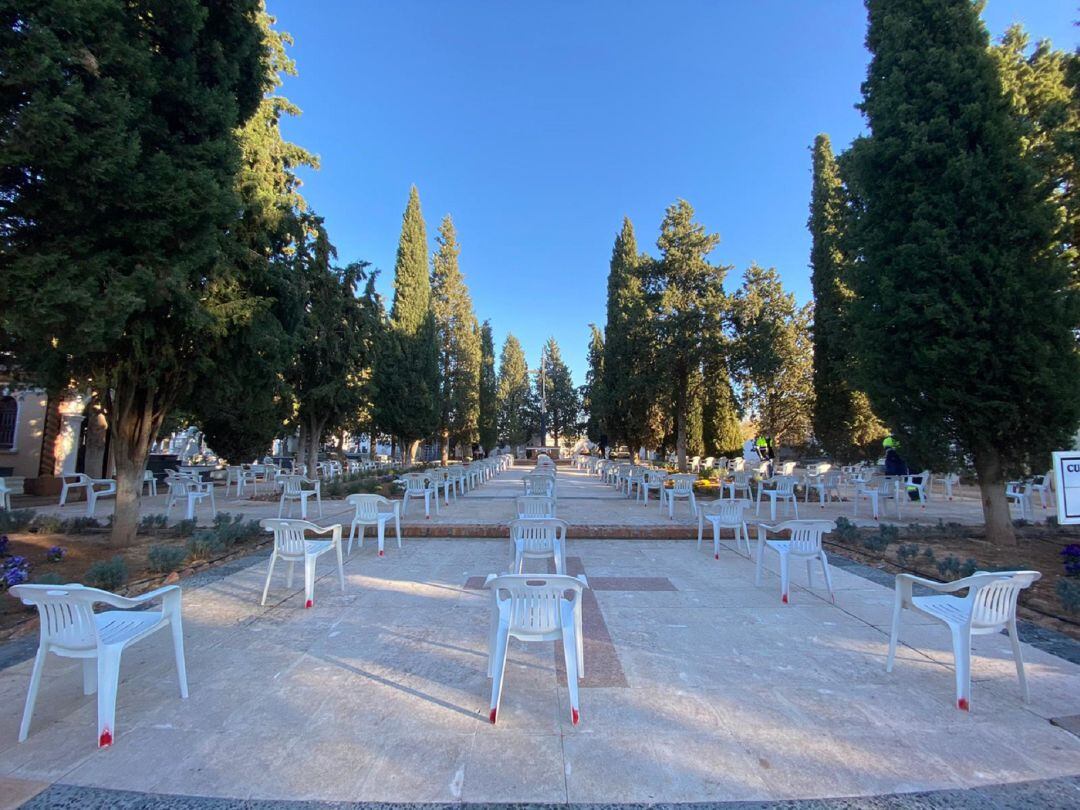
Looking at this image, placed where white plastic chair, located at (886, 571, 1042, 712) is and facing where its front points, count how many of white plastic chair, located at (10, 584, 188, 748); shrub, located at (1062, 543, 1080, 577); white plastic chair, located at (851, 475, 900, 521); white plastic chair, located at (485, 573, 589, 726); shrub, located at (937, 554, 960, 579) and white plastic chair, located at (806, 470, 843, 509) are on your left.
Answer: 2

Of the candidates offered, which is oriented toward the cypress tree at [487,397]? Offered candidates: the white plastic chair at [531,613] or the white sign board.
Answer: the white plastic chair

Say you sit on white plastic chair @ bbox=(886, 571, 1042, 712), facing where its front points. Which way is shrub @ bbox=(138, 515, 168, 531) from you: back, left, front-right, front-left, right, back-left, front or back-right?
front-left

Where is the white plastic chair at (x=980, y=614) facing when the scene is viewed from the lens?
facing away from the viewer and to the left of the viewer

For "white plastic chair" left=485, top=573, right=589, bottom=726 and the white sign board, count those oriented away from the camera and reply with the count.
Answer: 1

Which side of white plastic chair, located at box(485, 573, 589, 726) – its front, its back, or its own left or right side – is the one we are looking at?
back

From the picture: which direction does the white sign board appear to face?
toward the camera

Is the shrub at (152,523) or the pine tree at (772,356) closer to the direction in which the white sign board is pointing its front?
the shrub

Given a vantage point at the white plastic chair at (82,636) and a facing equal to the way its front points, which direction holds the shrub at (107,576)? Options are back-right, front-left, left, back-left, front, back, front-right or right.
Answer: front-left

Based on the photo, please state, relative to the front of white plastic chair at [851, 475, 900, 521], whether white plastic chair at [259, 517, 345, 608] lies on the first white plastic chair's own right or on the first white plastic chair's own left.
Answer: on the first white plastic chair's own left

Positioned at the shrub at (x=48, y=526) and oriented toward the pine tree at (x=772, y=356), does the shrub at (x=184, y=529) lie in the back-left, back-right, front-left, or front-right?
front-right

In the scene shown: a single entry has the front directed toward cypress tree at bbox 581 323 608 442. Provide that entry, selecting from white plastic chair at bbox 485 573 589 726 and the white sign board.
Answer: the white plastic chair

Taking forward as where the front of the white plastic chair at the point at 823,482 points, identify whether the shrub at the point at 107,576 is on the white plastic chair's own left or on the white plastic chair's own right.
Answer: on the white plastic chair's own left

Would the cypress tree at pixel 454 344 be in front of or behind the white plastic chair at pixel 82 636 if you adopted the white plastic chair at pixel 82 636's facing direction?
in front

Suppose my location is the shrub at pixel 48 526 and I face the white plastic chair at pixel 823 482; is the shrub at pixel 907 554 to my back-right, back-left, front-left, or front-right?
front-right

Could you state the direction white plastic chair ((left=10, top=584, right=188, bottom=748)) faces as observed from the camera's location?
facing away from the viewer and to the right of the viewer

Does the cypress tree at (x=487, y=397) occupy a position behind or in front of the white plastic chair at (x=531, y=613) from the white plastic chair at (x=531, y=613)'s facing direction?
in front

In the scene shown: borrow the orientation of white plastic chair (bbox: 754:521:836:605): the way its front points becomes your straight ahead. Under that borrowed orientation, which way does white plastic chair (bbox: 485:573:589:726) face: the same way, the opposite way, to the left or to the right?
the same way

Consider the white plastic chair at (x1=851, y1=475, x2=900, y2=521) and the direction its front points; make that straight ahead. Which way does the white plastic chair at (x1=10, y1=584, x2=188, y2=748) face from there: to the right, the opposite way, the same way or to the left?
the same way
